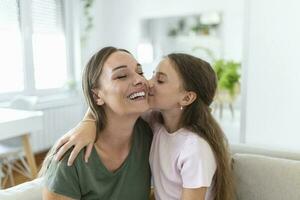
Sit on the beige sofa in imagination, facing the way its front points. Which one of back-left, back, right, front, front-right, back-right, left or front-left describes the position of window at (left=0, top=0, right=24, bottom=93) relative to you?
back-right

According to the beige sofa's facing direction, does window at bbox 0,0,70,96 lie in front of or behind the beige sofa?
behind

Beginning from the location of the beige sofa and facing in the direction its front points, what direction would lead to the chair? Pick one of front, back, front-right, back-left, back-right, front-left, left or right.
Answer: back-right

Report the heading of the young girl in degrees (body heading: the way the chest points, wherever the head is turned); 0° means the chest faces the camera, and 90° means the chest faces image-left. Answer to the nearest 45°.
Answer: approximately 45°

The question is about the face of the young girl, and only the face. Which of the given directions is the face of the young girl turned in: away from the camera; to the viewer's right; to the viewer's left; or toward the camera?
to the viewer's left

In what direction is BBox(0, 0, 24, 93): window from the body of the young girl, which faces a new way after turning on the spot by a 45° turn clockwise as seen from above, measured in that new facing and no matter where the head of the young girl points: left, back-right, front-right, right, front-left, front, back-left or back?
front-right

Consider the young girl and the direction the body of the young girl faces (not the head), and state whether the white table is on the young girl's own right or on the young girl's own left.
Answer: on the young girl's own right

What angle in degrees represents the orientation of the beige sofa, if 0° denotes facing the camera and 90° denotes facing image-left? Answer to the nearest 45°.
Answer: approximately 0°

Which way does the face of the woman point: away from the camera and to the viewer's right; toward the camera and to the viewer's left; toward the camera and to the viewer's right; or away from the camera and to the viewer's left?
toward the camera and to the viewer's right

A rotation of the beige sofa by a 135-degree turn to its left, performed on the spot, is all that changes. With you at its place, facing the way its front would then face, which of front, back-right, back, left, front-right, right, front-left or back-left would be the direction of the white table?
left
